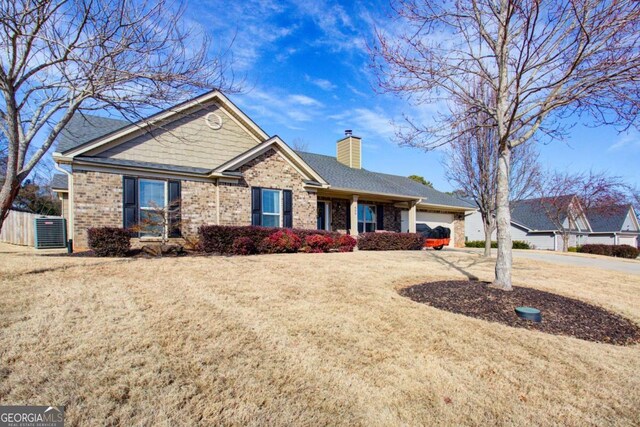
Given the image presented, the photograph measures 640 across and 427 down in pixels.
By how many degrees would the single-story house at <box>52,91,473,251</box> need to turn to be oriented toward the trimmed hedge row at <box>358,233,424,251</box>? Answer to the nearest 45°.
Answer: approximately 45° to its left

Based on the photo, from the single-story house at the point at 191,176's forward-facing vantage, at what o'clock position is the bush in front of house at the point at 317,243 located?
The bush in front of house is roughly at 11 o'clock from the single-story house.

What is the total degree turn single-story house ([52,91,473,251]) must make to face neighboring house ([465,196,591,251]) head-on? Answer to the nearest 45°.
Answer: approximately 90° to its left

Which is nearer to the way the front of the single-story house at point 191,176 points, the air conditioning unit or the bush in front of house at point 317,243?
the bush in front of house

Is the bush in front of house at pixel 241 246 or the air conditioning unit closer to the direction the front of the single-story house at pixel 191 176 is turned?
the bush in front of house

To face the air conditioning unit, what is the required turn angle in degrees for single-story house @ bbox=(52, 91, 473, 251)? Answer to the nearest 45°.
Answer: approximately 135° to its right

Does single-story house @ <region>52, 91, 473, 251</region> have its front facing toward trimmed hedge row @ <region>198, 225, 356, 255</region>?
yes

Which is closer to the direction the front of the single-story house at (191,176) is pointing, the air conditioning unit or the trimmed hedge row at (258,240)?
the trimmed hedge row

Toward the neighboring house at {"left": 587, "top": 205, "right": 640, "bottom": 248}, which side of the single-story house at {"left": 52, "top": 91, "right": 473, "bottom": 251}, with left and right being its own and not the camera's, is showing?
left

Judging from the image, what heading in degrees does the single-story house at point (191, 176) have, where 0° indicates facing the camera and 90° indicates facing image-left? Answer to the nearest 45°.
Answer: approximately 315°
